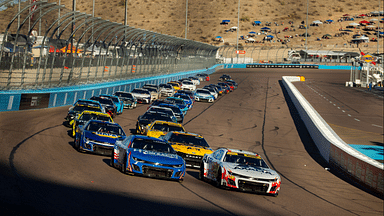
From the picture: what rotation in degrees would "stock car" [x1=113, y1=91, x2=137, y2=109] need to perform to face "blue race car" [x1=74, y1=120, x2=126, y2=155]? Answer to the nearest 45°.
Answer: approximately 45° to its right

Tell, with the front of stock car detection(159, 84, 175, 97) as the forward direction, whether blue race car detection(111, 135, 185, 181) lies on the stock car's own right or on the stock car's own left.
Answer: on the stock car's own right

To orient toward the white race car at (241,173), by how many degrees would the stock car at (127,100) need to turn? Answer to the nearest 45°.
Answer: approximately 45° to its right

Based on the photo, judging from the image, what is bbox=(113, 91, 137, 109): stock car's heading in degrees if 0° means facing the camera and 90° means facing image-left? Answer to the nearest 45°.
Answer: approximately 315°

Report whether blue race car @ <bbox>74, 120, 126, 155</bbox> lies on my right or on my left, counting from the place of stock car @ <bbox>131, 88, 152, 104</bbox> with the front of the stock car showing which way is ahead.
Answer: on my right

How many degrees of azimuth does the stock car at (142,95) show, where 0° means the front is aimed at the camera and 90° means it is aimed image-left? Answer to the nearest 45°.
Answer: approximately 315°

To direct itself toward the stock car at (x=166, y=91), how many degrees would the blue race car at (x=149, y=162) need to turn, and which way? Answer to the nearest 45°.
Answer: approximately 135° to its left
